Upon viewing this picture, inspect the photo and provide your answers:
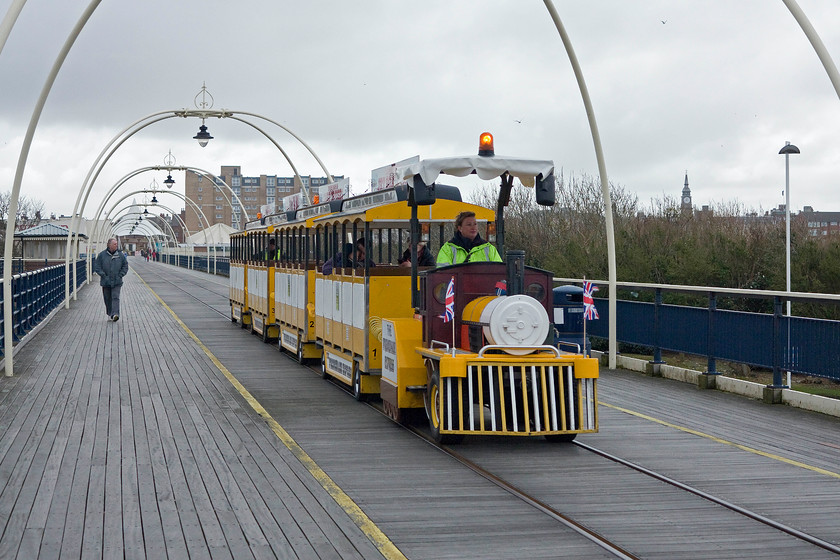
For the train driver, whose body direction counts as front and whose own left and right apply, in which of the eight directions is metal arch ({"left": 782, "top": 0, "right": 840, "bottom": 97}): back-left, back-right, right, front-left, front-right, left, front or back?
front-left

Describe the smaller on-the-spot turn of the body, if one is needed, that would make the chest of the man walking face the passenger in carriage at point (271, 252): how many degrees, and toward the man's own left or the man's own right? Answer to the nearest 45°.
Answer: approximately 45° to the man's own left

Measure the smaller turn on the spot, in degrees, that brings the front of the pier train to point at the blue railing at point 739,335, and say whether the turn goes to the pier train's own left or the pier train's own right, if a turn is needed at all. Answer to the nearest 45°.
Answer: approximately 90° to the pier train's own left

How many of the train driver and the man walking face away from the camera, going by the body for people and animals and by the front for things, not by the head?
0

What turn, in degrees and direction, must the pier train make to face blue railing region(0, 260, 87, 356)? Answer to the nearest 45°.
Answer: approximately 180°

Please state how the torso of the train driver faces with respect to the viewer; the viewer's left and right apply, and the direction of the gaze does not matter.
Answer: facing the viewer and to the right of the viewer

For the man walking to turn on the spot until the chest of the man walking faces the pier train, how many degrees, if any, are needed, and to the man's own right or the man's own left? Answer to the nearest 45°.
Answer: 0° — they already face it

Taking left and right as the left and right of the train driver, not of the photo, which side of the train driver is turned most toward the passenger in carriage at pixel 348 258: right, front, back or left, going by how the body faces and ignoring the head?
back

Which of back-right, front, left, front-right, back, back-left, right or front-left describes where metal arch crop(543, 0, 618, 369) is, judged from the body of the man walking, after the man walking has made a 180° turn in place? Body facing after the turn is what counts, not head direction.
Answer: back-right

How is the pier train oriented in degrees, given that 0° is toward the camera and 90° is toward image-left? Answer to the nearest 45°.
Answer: approximately 315°

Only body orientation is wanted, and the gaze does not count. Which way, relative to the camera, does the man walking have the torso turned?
toward the camera

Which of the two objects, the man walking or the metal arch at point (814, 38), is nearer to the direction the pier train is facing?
the metal arch

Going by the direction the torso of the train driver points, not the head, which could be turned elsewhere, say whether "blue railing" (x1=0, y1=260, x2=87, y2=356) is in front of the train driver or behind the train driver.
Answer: behind

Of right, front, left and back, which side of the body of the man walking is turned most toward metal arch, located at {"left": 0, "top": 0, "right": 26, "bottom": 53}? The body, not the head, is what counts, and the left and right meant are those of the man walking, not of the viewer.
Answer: front
